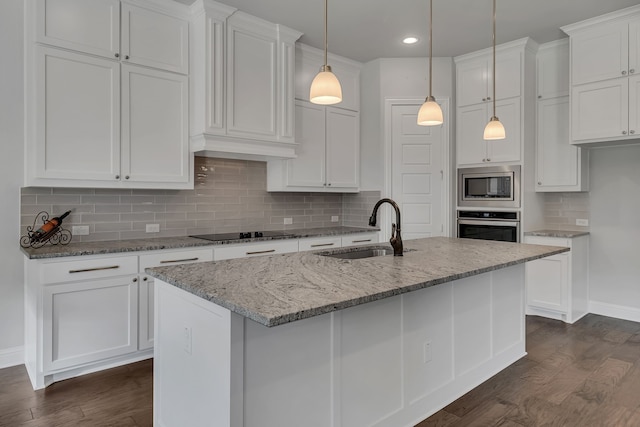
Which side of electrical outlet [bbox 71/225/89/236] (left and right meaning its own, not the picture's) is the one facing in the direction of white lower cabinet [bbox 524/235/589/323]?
left

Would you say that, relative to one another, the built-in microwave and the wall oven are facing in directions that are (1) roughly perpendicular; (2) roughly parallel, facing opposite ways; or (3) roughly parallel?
roughly parallel

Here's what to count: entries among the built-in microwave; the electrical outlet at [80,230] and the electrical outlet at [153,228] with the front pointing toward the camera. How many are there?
3

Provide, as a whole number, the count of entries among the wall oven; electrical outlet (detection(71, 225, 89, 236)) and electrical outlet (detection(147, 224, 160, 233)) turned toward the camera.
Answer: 3

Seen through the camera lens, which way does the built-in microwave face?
facing the viewer

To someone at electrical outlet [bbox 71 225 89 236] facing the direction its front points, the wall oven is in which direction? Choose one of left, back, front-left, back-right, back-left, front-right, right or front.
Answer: left

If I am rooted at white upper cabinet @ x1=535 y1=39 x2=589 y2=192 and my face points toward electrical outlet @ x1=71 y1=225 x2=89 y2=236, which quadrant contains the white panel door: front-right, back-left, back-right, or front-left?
front-right

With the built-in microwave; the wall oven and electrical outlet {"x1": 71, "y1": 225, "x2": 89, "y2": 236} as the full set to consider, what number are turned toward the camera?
3

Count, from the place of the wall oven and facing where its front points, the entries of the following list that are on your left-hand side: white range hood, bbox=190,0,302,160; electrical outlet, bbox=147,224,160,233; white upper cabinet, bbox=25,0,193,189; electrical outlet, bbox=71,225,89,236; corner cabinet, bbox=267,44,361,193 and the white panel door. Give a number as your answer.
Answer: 0

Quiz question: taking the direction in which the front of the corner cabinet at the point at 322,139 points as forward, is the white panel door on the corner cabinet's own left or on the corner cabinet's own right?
on the corner cabinet's own left

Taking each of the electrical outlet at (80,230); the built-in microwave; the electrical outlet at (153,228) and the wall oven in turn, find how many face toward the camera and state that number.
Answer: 4

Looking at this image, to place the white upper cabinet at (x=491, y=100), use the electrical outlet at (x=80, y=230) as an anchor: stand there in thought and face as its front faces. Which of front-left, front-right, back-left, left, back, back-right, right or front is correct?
left

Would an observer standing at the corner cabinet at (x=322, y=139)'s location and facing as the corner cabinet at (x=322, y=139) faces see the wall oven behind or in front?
in front

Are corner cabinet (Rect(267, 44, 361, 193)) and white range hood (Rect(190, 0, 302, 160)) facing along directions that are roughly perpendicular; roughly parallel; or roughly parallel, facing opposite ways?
roughly parallel

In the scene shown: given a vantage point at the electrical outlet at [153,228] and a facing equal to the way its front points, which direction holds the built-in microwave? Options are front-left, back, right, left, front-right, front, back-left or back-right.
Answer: left

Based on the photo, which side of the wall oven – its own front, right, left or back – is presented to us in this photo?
front

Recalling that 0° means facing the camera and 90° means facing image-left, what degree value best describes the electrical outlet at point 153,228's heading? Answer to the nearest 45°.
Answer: approximately 0°
